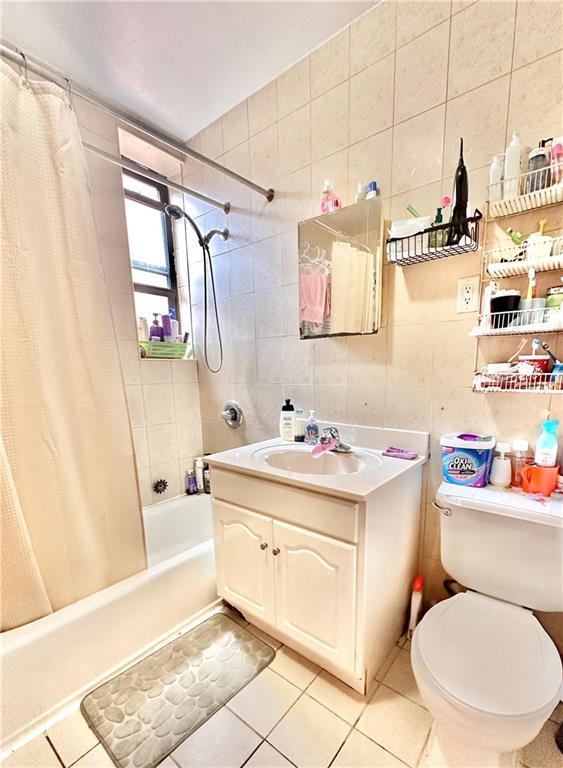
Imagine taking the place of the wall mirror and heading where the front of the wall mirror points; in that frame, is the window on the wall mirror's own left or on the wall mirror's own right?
on the wall mirror's own right

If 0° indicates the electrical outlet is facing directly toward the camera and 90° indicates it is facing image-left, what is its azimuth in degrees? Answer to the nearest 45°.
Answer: approximately 45°

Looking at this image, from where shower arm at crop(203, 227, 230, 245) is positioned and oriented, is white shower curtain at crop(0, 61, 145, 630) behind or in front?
in front

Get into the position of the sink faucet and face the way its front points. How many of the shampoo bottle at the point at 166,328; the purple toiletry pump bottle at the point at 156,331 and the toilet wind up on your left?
1

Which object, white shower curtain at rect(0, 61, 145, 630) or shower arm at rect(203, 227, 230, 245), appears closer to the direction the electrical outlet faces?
the white shower curtain

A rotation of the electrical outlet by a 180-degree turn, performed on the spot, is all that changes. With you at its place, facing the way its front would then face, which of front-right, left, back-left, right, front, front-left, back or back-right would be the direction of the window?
back-left

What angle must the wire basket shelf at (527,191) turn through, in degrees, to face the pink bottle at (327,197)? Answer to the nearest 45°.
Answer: approximately 45° to its right
